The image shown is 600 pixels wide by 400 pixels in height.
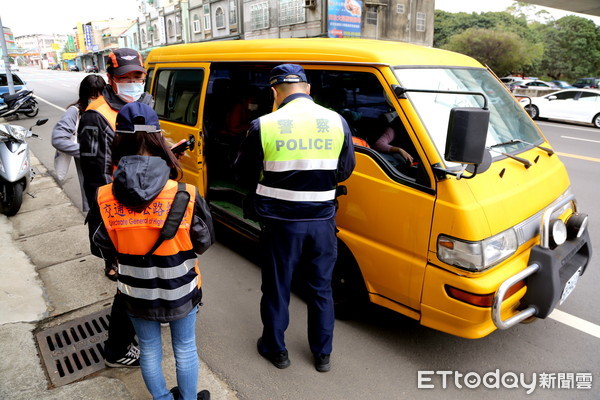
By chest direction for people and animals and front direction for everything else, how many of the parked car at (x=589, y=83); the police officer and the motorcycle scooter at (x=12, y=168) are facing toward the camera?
1

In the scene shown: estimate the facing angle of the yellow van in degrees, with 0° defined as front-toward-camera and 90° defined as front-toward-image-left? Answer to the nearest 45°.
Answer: approximately 315°

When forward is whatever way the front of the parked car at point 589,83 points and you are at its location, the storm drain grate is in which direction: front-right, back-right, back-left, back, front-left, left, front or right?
left

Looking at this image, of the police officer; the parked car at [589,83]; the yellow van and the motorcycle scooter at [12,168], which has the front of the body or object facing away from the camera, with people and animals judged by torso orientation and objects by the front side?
the police officer

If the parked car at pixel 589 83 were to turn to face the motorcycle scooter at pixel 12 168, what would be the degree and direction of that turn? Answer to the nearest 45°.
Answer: approximately 90° to its left

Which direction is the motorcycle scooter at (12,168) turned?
toward the camera

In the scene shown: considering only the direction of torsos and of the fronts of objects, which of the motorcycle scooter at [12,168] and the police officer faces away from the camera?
the police officer

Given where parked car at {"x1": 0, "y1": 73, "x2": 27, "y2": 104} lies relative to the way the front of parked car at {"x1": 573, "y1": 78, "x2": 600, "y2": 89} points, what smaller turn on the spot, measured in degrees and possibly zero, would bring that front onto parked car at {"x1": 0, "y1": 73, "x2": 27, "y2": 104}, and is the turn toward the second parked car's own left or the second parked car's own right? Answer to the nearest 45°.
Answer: approximately 45° to the second parked car's own left

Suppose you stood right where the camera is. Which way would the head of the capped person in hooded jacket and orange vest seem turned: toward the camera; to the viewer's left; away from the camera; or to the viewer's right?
away from the camera

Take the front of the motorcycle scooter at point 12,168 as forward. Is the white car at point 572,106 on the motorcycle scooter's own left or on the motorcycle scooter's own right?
on the motorcycle scooter's own left

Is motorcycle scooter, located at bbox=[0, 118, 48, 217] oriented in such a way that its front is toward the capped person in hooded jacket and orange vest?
yes

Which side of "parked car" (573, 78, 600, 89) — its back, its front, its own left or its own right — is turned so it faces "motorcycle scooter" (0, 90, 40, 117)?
left

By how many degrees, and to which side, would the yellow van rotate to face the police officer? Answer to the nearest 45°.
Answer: approximately 135° to its right

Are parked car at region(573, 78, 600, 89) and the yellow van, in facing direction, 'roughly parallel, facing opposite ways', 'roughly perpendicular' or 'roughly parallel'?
roughly parallel, facing opposite ways

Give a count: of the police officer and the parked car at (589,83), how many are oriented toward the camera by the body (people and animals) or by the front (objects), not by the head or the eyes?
0

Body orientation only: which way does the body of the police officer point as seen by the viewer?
away from the camera

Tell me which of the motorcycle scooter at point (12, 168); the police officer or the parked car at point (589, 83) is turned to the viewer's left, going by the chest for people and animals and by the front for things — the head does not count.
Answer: the parked car

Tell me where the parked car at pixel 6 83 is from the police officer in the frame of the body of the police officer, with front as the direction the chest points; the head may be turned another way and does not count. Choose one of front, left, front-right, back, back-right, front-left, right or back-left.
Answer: front-left

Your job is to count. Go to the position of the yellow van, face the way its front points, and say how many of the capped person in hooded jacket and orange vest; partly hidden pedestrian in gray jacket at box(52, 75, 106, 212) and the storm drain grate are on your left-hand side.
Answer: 0
